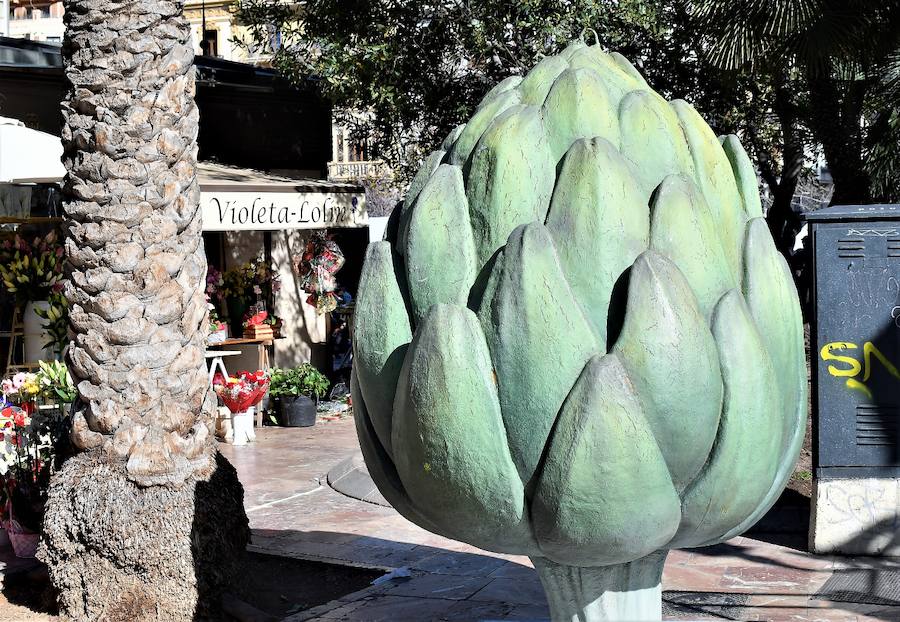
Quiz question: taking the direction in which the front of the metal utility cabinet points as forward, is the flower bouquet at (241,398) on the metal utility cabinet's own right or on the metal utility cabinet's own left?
on the metal utility cabinet's own right

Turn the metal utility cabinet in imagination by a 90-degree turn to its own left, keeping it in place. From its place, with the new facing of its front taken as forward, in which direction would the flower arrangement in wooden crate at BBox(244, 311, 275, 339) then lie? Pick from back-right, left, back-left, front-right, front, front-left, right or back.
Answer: back-left

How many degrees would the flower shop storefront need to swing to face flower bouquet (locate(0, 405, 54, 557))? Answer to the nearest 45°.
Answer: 0° — it already faces it

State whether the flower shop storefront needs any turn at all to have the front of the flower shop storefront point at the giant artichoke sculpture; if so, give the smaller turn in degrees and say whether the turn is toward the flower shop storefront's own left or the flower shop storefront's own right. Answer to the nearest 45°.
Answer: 0° — it already faces it

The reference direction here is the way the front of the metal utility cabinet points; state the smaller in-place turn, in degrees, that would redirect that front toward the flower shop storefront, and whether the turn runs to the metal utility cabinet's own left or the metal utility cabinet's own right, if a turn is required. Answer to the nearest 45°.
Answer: approximately 135° to the metal utility cabinet's own right

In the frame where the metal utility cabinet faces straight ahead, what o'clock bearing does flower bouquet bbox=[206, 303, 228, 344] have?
The flower bouquet is roughly at 4 o'clock from the metal utility cabinet.

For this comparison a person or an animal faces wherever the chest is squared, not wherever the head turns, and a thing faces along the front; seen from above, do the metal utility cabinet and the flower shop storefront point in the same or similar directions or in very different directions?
same or similar directions

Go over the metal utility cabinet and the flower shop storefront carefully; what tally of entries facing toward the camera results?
2

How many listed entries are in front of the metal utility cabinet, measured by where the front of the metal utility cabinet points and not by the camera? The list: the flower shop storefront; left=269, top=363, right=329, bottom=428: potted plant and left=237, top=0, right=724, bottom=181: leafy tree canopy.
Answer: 0

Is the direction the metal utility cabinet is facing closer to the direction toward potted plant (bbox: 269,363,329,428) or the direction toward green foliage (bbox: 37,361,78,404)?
the green foliage

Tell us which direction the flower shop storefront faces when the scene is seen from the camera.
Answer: facing the viewer

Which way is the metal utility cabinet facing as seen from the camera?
toward the camera
